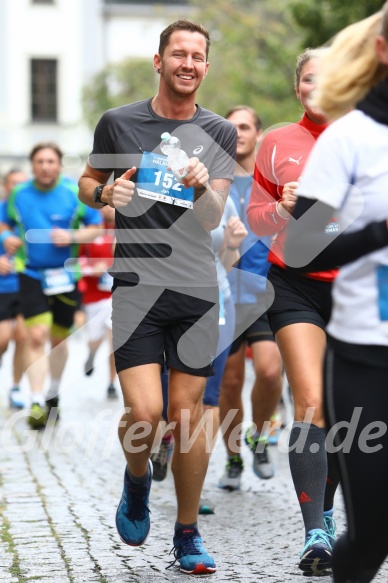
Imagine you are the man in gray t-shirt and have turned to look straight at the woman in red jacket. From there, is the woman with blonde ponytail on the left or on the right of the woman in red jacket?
right

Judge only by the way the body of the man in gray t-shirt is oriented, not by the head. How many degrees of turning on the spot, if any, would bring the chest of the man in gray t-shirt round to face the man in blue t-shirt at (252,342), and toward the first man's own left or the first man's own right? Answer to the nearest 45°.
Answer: approximately 180°

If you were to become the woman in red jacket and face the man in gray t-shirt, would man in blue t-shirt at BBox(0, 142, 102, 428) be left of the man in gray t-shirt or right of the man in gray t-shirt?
right

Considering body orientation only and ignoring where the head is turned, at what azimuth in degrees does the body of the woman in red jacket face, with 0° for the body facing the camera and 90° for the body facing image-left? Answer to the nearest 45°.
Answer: approximately 0°

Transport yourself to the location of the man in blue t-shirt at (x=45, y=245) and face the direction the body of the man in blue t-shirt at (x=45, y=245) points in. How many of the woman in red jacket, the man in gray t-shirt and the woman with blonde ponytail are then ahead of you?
3

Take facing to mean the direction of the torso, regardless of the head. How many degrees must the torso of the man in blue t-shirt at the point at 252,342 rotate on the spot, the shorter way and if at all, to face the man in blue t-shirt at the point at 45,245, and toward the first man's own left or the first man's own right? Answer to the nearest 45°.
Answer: approximately 135° to the first man's own right

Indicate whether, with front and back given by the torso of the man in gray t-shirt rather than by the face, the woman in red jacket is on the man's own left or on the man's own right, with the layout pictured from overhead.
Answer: on the man's own left

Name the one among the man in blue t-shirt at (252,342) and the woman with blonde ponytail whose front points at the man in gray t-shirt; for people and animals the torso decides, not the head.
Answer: the man in blue t-shirt
